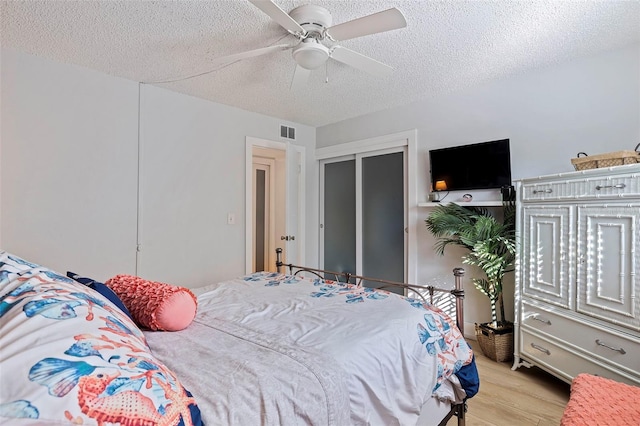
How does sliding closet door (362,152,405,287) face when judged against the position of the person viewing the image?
facing the viewer and to the left of the viewer

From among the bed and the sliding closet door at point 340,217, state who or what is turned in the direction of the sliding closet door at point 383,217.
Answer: the bed

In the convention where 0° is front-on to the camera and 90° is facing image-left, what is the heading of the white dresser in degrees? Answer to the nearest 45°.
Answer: approximately 45°

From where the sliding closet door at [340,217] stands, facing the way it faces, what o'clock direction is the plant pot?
The plant pot is roughly at 9 o'clock from the sliding closet door.

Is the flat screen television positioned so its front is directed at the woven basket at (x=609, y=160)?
no

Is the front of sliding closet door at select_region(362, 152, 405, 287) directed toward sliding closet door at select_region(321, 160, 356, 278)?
no

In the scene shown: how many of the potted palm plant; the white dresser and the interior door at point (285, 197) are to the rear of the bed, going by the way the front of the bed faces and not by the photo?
0

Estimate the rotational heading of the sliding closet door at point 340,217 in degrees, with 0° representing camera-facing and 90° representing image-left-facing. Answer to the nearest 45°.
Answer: approximately 45°

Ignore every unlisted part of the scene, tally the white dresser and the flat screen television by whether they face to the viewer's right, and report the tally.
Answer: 0

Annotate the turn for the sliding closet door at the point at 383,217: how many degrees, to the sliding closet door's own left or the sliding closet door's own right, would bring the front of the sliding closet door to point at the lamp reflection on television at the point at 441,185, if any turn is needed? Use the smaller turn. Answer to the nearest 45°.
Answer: approximately 90° to the sliding closet door's own left

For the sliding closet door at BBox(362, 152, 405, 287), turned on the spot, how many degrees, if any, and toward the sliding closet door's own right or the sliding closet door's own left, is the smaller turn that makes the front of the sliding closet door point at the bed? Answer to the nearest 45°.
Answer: approximately 45° to the sliding closet door's own left

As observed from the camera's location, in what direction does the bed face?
facing away from the viewer and to the right of the viewer

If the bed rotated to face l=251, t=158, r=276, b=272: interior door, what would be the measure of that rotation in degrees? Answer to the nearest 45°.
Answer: approximately 45° to its left

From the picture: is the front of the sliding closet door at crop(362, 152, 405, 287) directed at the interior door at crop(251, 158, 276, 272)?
no

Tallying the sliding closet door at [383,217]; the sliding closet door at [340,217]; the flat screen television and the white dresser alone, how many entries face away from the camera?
0

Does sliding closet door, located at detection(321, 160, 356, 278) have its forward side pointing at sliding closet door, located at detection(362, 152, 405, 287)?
no

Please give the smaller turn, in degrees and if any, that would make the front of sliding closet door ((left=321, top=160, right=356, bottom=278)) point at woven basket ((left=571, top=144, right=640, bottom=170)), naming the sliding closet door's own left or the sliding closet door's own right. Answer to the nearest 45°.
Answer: approximately 90° to the sliding closet door's own left
